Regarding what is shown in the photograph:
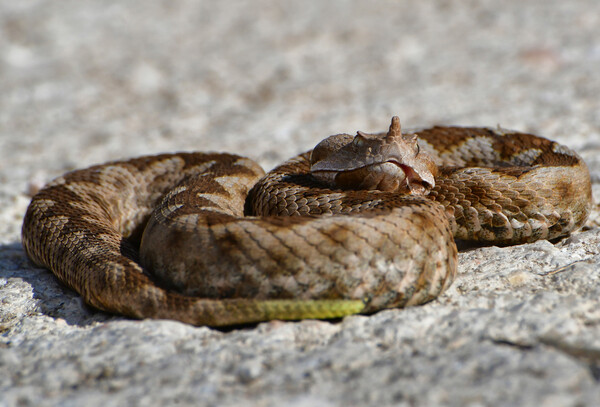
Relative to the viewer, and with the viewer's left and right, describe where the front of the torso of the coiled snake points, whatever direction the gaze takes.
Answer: facing the viewer and to the right of the viewer
